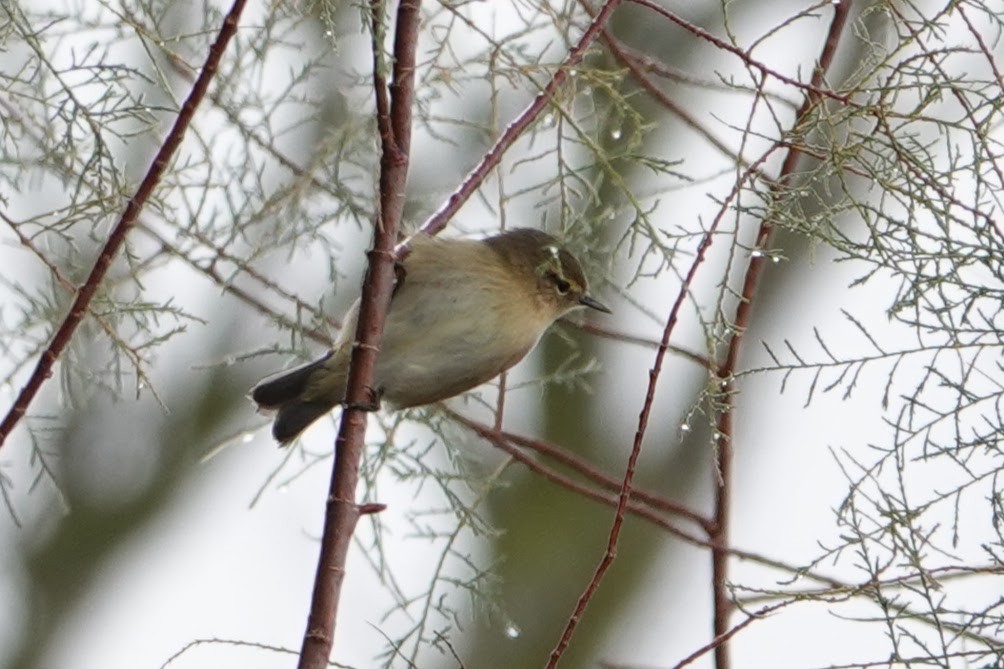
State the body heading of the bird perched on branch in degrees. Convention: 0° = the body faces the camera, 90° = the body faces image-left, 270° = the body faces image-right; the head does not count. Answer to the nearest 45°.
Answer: approximately 270°

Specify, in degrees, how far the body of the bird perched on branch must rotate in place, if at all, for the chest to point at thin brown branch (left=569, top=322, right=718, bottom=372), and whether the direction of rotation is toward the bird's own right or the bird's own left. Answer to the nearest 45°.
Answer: approximately 45° to the bird's own right
